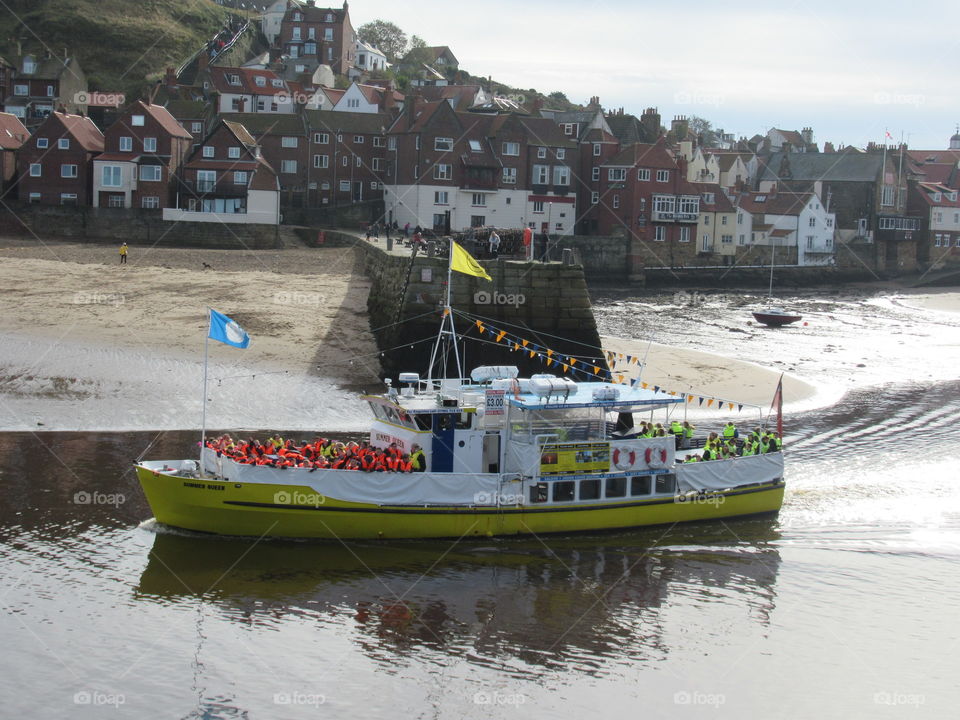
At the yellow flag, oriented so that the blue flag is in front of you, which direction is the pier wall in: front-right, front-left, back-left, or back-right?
back-right

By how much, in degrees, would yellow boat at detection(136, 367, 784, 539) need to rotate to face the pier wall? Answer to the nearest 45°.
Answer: approximately 90° to its right

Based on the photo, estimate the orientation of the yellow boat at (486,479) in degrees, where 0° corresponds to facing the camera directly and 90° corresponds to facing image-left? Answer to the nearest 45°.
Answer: approximately 90°

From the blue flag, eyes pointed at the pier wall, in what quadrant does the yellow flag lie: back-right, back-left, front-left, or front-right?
front-right
